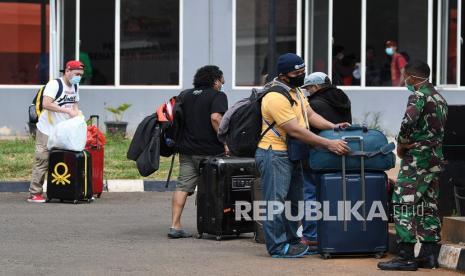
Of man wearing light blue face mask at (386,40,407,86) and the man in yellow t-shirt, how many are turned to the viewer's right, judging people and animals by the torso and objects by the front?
1

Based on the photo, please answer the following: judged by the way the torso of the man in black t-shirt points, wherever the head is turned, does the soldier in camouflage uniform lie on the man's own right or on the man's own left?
on the man's own right

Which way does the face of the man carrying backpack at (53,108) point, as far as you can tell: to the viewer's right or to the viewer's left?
to the viewer's right

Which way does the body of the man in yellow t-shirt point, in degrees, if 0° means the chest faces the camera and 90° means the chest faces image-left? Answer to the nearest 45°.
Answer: approximately 270°

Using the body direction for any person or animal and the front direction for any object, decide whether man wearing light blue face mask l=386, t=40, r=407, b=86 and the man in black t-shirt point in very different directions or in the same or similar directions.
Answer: very different directions

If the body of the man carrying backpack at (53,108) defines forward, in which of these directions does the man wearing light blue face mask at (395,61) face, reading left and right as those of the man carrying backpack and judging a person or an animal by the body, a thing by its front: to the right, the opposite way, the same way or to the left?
to the right

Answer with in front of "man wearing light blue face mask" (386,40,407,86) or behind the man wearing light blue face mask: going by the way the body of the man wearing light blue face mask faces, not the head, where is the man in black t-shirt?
in front

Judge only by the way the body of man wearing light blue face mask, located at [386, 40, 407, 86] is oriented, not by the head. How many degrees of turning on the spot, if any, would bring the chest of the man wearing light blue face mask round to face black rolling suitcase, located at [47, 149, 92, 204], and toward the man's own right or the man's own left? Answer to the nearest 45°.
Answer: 0° — they already face it

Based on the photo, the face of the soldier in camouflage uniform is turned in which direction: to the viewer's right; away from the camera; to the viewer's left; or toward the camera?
to the viewer's left

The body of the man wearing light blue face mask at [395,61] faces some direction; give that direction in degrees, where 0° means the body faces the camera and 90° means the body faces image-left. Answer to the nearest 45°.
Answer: approximately 45°

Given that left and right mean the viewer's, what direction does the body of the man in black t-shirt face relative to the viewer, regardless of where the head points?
facing away from the viewer and to the right of the viewer
